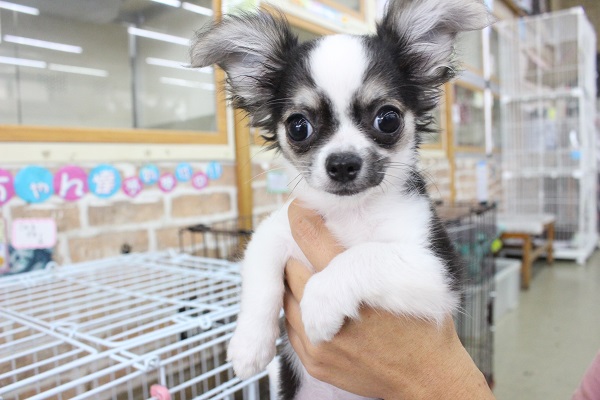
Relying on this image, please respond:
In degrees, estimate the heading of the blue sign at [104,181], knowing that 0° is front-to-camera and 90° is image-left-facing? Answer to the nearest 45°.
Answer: approximately 0°

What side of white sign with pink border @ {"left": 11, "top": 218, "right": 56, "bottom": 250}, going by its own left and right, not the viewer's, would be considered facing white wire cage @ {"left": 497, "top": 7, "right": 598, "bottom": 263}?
left
